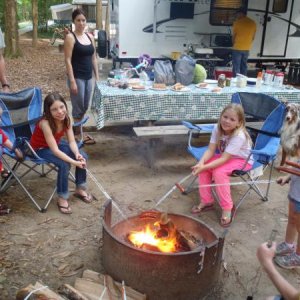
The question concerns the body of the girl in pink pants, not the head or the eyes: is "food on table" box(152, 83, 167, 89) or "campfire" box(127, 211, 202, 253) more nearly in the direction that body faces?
the campfire

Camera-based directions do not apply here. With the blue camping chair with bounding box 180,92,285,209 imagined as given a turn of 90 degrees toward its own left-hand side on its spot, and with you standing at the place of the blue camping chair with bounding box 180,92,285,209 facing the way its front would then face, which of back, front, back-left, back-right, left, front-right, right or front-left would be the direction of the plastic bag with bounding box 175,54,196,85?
back

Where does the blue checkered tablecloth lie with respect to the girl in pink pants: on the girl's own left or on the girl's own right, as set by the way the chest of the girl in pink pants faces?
on the girl's own right

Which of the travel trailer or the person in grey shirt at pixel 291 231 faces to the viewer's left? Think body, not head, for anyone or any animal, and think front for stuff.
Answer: the person in grey shirt

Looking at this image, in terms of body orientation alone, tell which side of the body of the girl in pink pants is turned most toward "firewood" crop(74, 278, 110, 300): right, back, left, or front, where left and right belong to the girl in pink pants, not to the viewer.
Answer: front

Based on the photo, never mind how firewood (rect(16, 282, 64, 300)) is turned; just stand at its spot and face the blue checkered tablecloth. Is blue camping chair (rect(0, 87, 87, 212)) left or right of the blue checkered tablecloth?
left

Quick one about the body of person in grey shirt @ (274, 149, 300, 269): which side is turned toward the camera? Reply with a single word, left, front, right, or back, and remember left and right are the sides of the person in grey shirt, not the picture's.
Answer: left

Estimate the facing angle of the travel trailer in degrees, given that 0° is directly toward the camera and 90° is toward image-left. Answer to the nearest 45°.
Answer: approximately 270°

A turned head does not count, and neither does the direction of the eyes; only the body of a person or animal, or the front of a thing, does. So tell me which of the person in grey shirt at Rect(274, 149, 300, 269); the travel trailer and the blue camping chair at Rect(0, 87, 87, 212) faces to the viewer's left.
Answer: the person in grey shirt

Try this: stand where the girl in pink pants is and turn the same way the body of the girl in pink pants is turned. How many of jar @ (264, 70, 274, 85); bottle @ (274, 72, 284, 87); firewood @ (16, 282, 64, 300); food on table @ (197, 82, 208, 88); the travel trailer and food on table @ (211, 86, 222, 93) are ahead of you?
1

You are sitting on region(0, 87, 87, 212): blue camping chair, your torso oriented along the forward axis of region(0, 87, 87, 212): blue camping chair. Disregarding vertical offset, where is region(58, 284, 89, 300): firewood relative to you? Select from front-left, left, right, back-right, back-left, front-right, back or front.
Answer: front-right

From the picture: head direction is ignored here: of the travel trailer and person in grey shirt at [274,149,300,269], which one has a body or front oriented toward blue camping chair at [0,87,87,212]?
the person in grey shirt

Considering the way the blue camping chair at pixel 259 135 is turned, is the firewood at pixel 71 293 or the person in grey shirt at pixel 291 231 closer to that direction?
the firewood

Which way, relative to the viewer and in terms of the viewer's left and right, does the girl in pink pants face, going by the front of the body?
facing the viewer and to the left of the viewer

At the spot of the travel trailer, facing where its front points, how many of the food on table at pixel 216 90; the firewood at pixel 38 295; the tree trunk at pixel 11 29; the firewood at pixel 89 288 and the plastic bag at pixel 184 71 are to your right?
4

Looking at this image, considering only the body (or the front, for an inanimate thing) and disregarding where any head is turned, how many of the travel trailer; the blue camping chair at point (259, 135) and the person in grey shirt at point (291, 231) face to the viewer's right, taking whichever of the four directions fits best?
1
